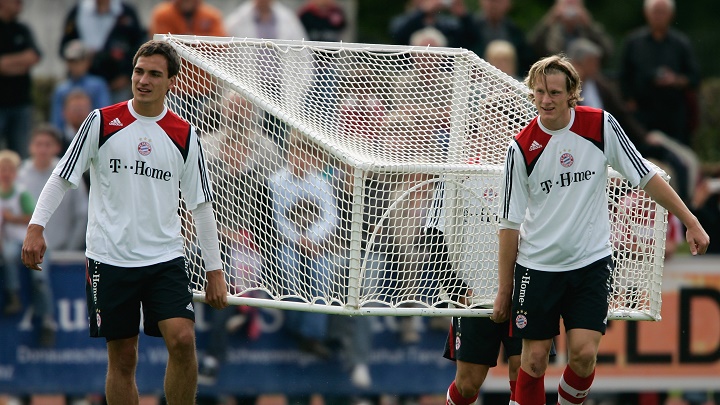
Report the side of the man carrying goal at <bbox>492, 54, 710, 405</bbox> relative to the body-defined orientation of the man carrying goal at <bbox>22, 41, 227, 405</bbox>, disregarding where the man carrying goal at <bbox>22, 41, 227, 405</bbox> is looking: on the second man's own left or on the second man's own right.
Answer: on the second man's own left

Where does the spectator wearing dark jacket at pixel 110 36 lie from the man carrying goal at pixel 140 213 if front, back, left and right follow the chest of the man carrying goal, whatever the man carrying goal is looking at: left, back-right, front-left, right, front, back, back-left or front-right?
back

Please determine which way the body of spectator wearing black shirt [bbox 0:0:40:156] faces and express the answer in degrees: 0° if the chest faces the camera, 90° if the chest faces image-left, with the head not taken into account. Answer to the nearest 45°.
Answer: approximately 0°

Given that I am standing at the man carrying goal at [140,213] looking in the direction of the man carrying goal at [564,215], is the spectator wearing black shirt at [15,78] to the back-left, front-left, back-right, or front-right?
back-left

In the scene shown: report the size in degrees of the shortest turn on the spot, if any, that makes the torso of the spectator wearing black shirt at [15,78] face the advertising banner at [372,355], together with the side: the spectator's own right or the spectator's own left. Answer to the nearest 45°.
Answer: approximately 45° to the spectator's own left

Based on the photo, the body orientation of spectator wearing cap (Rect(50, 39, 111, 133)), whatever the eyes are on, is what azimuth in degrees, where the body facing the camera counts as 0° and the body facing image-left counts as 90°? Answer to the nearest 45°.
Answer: approximately 0°

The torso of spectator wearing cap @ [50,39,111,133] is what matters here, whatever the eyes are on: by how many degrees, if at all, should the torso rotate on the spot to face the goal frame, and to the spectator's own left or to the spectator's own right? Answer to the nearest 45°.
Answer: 0° — they already face it
